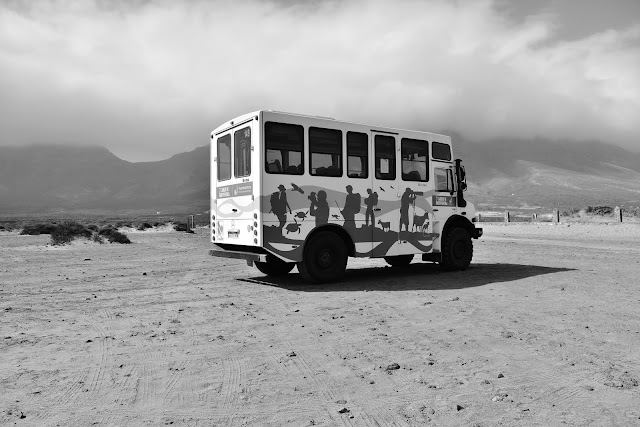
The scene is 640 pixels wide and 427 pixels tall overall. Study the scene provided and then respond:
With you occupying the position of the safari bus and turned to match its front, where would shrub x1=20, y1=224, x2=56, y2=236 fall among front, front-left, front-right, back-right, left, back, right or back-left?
left

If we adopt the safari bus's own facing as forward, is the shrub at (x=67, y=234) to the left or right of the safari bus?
on its left

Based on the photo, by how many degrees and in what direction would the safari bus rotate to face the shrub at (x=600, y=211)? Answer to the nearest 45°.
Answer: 0° — it already faces it

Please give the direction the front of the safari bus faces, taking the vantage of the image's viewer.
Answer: facing away from the viewer and to the right of the viewer

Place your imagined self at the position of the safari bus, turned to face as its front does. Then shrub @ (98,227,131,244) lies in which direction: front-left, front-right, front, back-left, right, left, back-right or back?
left
